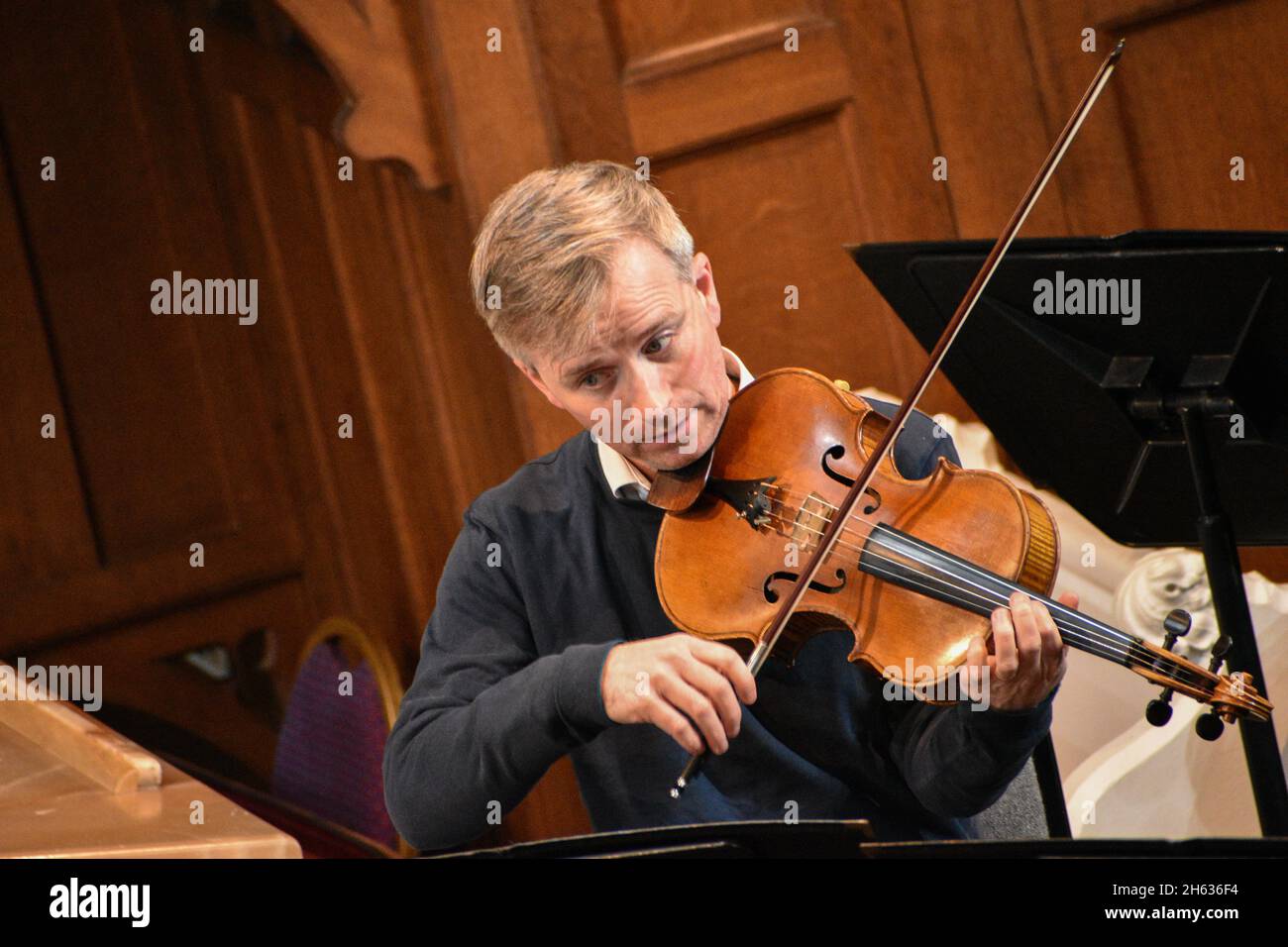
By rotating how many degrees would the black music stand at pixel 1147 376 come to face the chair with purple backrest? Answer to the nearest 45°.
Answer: approximately 45° to its left

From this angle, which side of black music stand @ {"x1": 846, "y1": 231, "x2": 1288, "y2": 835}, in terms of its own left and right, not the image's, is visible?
back

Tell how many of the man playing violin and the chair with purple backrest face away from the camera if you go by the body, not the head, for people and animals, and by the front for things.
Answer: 0

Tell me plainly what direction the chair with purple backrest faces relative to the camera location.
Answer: facing the viewer and to the left of the viewer

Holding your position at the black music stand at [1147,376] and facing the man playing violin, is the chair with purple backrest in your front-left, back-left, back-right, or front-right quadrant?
front-right

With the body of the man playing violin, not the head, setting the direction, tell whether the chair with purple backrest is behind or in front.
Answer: behind

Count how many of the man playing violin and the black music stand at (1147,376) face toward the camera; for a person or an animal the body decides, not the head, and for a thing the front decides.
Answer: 1

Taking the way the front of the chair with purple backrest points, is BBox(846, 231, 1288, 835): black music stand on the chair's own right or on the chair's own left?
on the chair's own left

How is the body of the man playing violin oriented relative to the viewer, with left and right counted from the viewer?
facing the viewer
